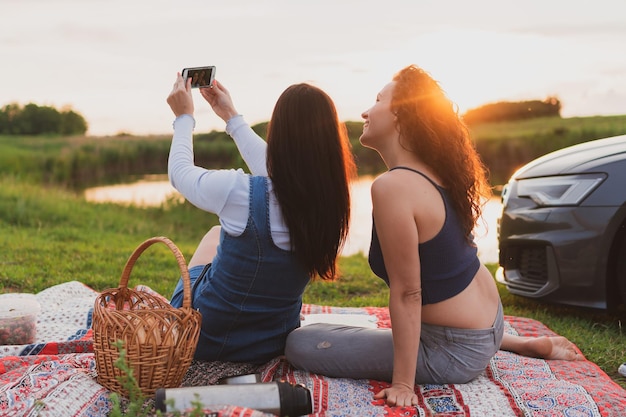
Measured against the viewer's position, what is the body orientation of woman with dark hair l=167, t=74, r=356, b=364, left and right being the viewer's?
facing away from the viewer and to the left of the viewer

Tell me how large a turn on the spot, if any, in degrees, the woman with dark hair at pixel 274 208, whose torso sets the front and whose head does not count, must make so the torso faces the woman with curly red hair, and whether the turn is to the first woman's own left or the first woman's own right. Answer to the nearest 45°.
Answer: approximately 135° to the first woman's own right

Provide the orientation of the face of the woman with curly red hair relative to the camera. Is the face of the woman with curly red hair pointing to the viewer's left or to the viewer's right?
to the viewer's left
